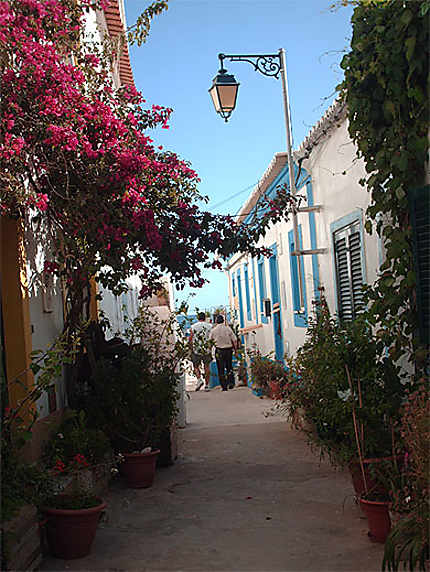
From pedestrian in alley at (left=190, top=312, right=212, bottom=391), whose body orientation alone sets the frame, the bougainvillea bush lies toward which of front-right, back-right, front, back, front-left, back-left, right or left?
back

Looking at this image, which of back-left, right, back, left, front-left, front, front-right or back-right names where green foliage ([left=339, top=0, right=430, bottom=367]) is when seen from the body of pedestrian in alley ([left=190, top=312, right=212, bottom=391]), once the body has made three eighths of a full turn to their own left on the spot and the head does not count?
front-left

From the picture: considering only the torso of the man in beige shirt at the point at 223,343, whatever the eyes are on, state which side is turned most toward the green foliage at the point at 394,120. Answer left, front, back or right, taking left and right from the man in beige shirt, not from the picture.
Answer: back

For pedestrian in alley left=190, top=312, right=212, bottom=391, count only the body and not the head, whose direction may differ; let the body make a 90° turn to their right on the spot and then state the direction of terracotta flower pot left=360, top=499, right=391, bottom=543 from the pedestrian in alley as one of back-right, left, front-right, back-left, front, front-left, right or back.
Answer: right

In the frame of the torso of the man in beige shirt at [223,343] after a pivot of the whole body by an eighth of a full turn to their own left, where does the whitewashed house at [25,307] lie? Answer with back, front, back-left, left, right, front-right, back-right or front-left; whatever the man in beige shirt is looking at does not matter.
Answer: back-left

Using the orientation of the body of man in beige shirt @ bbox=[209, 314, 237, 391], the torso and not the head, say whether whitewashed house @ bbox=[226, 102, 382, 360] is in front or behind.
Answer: behind

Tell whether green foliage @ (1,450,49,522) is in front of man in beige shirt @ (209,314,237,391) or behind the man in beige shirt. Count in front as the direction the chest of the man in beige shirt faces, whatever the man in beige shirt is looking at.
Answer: behind

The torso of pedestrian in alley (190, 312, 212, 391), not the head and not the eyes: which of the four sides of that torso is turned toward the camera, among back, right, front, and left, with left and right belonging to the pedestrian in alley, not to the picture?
back

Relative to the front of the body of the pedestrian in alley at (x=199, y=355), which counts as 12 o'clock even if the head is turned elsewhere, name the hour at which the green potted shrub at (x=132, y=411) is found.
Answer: The green potted shrub is roughly at 6 o'clock from the pedestrian in alley.

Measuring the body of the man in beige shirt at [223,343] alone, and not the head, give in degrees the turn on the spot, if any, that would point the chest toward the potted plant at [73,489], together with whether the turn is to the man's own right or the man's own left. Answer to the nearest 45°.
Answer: approximately 180°

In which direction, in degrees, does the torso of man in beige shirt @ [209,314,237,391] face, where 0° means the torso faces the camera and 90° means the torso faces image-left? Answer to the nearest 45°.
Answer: approximately 180°

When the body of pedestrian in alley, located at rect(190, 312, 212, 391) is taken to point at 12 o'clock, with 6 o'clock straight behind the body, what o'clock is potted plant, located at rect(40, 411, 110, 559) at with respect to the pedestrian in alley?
The potted plant is roughly at 6 o'clock from the pedestrian in alley.

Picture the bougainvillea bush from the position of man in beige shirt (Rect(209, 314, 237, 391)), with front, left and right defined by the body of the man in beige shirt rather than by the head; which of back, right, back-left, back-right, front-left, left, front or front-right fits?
back
